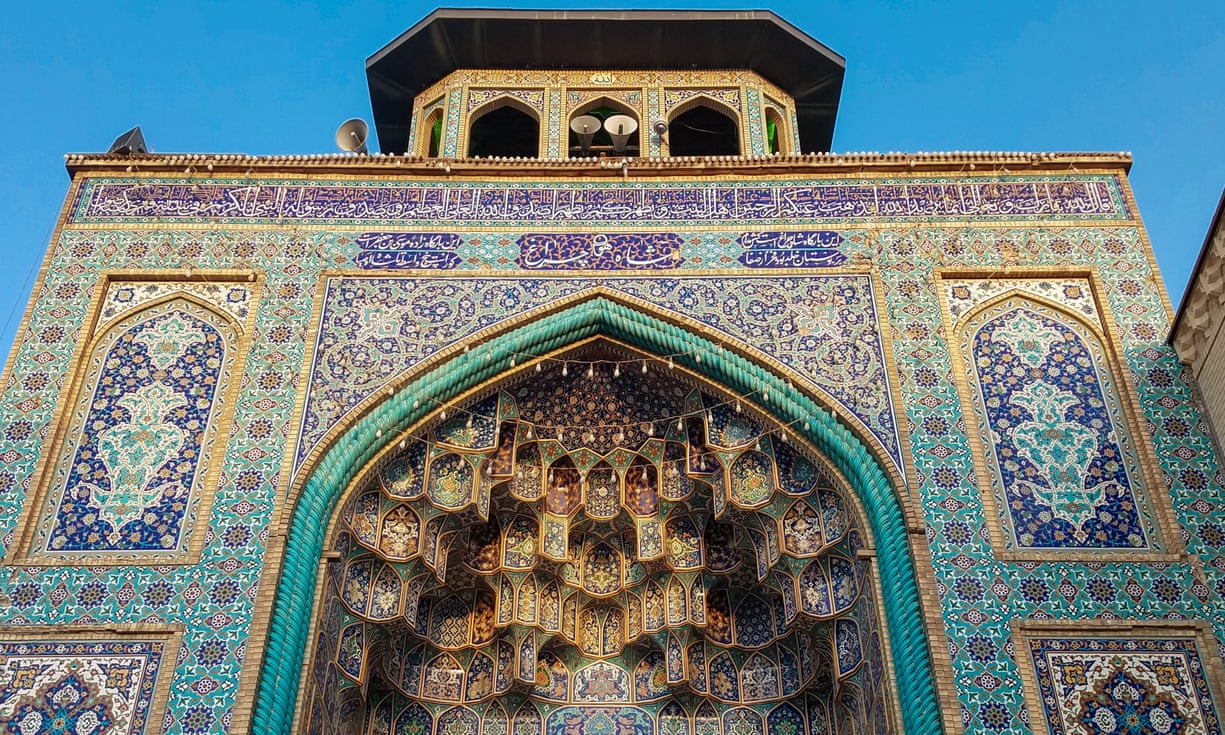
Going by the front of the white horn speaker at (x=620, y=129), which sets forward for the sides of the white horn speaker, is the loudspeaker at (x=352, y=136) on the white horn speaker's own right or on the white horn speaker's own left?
on the white horn speaker's own right

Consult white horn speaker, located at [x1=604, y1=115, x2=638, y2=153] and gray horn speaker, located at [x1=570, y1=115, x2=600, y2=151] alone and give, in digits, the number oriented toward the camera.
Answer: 2

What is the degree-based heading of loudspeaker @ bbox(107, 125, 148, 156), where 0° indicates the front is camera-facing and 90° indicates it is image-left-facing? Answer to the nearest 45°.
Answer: approximately 45°

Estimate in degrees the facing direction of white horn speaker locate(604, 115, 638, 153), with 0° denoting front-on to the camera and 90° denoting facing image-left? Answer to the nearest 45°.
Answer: approximately 0°

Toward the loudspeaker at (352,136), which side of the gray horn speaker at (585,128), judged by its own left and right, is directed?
right
